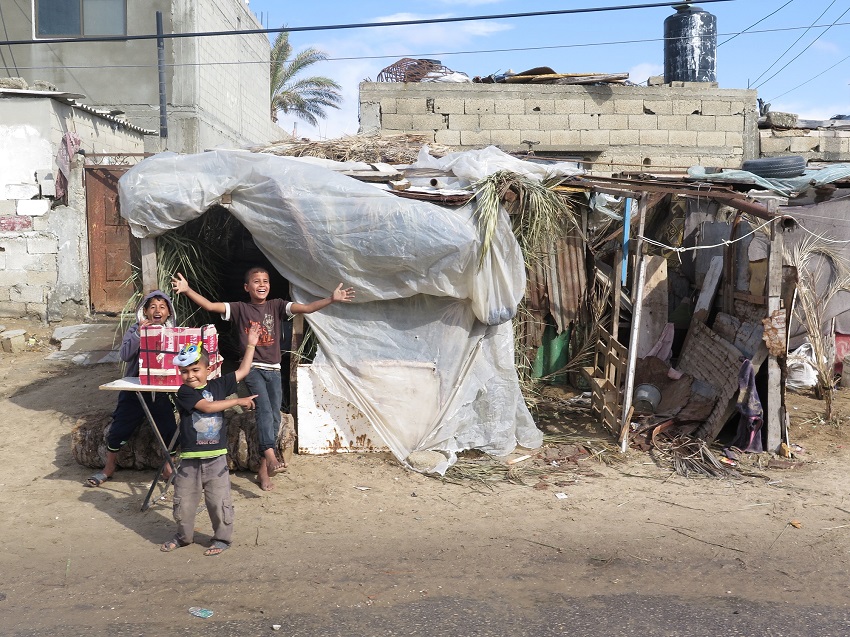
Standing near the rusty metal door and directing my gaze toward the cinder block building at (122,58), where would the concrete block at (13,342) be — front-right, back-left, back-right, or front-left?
back-left

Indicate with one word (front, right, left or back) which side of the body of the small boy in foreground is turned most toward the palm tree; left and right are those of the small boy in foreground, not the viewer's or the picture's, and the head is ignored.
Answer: back

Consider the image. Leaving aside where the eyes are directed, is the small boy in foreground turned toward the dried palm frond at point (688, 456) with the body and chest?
no

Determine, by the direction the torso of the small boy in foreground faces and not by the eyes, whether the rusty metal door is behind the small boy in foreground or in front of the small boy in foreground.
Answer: behind

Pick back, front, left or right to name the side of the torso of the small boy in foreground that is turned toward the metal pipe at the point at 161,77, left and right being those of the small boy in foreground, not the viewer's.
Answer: back

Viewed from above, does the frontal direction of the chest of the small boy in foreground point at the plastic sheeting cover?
no

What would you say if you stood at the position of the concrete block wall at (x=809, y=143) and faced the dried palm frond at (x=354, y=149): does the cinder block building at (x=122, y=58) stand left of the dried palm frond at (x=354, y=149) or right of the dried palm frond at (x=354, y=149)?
right

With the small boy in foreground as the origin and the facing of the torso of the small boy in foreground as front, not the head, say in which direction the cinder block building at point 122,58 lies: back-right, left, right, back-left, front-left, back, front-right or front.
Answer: back

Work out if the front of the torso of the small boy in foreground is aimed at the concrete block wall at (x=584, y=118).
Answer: no

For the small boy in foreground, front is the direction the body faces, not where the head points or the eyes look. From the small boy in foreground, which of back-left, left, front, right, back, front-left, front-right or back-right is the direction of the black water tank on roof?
back-left

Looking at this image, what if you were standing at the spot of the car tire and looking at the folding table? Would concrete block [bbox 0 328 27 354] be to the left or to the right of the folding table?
right

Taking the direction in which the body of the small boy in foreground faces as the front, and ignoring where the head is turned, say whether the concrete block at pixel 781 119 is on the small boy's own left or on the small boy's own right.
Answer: on the small boy's own left

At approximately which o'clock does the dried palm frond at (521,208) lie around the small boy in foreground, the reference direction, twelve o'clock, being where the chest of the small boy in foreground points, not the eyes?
The dried palm frond is roughly at 8 o'clock from the small boy in foreground.

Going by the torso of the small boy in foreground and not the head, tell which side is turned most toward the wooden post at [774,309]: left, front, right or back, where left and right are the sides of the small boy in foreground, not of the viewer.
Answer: left

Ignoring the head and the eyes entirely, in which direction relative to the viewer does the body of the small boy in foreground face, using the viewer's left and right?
facing the viewer
